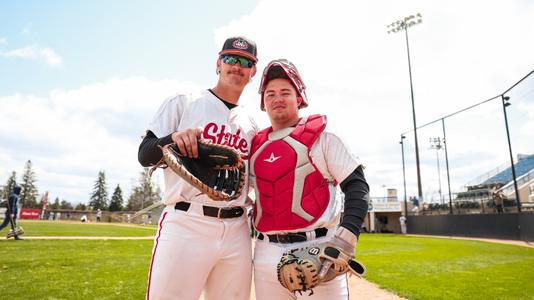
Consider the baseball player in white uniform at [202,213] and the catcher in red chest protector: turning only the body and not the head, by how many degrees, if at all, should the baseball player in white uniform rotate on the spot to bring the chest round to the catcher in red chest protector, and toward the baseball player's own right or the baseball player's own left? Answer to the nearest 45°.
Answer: approximately 45° to the baseball player's own left

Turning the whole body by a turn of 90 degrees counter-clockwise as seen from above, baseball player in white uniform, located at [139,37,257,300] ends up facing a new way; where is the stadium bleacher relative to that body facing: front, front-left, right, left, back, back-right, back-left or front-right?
front
